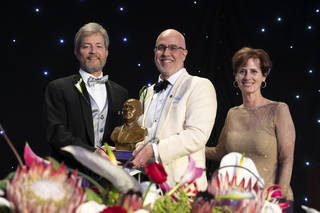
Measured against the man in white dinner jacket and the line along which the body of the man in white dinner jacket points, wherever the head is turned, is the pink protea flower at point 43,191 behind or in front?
in front

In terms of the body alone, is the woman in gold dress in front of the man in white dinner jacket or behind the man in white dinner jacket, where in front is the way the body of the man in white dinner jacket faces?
behind

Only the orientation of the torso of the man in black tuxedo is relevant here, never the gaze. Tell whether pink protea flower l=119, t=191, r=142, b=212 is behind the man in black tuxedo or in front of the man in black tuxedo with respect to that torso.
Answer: in front

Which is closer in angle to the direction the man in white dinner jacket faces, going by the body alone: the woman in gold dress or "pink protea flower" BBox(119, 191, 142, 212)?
the pink protea flower

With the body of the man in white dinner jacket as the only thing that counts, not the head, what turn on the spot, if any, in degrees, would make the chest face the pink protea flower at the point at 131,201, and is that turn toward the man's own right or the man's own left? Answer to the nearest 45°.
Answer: approximately 45° to the man's own left

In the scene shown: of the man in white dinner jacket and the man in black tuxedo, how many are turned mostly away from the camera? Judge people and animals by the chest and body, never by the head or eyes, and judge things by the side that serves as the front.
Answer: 0

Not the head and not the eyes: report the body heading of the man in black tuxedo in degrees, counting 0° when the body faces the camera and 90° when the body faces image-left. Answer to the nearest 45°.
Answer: approximately 315°

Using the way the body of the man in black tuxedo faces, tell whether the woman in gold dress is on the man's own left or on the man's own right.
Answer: on the man's own left
